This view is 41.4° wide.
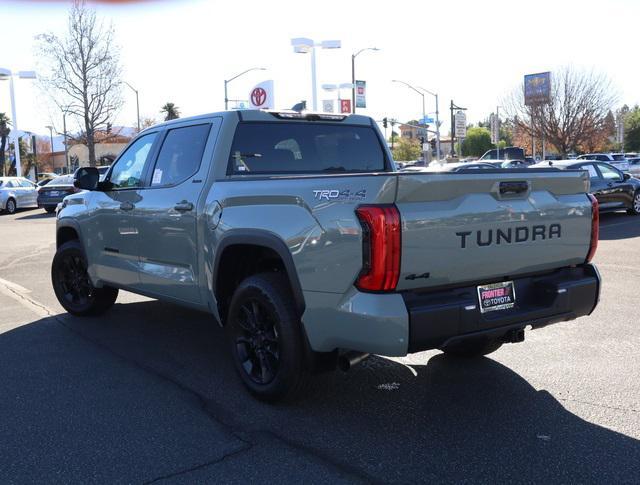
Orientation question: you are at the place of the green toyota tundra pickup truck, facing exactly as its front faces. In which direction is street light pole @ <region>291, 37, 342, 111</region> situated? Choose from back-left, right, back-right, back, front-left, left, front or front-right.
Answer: front-right

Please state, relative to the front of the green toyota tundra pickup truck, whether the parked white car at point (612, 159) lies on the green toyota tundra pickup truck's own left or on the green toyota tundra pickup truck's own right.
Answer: on the green toyota tundra pickup truck's own right

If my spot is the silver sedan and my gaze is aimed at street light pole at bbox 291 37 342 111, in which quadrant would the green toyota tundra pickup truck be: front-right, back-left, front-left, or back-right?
back-right

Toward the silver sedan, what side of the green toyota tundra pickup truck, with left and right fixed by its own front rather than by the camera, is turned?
front

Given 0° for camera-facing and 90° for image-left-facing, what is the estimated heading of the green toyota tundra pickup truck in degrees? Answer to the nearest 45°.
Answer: approximately 135°

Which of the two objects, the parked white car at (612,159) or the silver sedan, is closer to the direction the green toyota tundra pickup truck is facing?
the silver sedan
